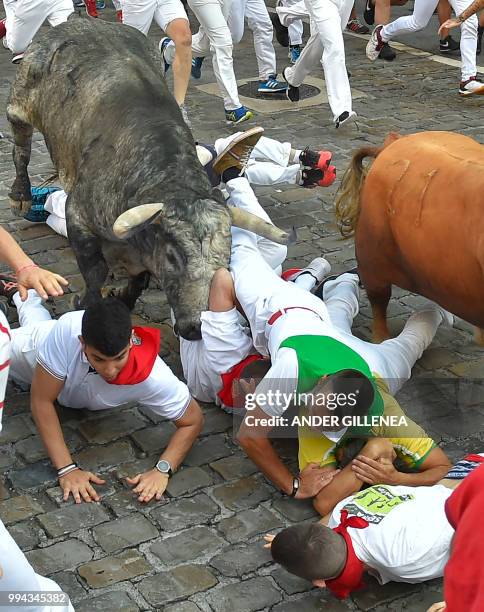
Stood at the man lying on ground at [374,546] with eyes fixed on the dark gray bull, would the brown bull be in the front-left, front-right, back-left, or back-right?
front-right

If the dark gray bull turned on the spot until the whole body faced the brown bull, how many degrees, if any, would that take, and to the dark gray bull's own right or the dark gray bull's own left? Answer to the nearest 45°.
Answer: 0° — it already faces it

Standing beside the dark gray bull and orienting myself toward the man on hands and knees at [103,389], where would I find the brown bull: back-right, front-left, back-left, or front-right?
front-left

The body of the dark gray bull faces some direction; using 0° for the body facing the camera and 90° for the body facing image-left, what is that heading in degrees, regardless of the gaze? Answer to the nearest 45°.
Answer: approximately 315°

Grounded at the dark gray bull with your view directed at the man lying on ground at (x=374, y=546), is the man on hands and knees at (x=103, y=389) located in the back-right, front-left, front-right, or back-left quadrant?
front-right

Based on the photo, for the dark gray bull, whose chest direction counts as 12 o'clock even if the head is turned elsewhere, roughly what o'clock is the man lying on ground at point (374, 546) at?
The man lying on ground is roughly at 1 o'clock from the dark gray bull.

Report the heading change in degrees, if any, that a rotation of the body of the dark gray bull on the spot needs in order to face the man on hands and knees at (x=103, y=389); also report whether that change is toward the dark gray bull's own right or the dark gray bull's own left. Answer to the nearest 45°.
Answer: approximately 45° to the dark gray bull's own right
